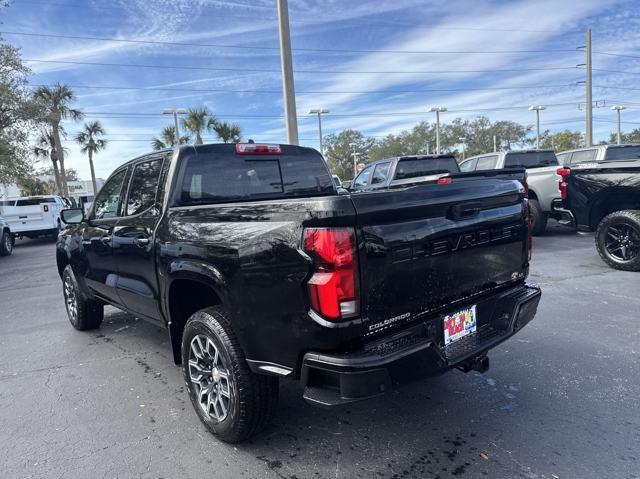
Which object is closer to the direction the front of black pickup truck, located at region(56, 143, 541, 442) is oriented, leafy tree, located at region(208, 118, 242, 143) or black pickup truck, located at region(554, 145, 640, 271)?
the leafy tree

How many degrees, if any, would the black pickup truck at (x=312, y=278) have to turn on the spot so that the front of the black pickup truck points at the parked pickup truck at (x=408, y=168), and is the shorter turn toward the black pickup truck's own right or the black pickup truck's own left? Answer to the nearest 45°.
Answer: approximately 45° to the black pickup truck's own right

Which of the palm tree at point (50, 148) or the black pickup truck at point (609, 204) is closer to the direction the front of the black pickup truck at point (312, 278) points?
the palm tree

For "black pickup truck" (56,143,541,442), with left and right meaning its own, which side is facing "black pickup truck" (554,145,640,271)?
right

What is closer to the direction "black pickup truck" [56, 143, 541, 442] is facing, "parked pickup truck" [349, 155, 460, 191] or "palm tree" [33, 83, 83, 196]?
the palm tree

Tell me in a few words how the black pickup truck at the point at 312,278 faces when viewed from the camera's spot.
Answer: facing away from the viewer and to the left of the viewer

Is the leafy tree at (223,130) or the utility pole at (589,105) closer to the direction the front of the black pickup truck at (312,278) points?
the leafy tree
